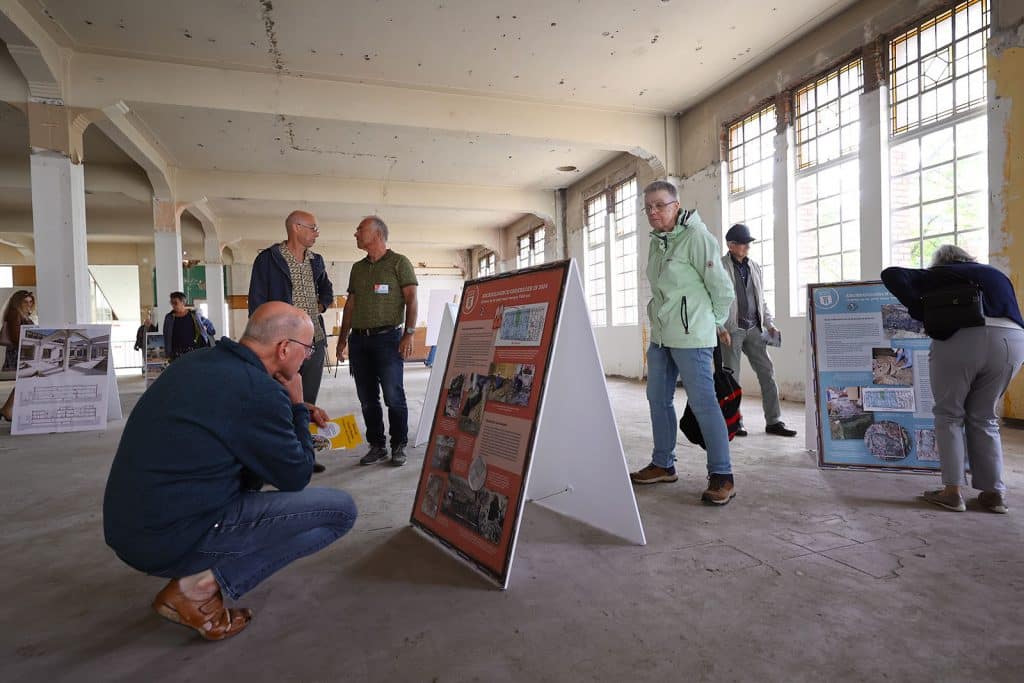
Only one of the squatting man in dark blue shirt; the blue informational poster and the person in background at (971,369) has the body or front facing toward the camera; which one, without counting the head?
the blue informational poster

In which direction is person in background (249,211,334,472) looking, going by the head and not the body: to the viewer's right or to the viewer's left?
to the viewer's right

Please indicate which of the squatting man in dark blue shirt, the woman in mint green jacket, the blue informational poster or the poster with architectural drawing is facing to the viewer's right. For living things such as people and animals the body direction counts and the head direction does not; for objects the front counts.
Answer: the squatting man in dark blue shirt

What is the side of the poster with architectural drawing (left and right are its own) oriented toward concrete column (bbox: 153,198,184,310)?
back

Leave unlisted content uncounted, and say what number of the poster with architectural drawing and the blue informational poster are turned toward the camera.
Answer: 2

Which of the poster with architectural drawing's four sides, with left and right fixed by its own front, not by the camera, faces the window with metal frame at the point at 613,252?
left

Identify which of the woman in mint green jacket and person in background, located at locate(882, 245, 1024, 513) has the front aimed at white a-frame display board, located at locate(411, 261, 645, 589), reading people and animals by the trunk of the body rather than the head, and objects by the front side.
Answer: the woman in mint green jacket

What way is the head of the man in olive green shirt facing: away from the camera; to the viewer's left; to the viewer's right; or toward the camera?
to the viewer's left

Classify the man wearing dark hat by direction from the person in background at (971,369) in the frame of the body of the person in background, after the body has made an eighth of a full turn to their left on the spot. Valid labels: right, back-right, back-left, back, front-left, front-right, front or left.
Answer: front-right

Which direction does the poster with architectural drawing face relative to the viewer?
toward the camera

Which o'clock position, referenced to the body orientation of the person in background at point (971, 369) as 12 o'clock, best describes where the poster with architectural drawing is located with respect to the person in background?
The poster with architectural drawing is roughly at 10 o'clock from the person in background.

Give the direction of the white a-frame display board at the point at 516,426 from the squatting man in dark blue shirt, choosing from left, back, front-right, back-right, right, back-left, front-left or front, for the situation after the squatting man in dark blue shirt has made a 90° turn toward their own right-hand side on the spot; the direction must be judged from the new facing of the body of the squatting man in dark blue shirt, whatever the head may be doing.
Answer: left

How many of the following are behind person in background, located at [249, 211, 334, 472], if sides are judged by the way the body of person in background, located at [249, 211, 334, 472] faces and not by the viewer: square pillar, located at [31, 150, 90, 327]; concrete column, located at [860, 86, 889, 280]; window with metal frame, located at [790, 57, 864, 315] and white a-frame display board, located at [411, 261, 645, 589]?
1

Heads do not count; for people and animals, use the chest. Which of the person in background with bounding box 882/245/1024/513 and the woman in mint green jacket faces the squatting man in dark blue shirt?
the woman in mint green jacket

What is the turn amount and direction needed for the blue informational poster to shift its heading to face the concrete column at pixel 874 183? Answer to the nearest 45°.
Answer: approximately 180°

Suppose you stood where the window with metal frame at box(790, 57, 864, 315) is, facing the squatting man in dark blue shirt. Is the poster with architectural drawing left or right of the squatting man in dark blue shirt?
right

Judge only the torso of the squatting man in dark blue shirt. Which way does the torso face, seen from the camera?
to the viewer's right

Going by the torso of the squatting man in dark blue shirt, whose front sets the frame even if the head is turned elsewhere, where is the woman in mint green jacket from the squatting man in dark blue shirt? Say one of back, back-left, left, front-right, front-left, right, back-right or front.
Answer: front

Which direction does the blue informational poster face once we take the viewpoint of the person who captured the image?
facing the viewer

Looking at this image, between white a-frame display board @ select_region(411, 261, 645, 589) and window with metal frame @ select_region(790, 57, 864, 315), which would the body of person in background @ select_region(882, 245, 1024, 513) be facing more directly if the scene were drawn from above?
the window with metal frame
